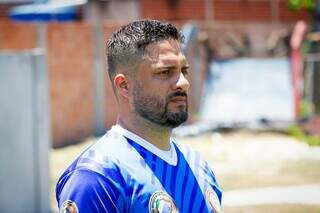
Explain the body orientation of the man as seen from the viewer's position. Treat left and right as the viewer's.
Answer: facing the viewer and to the right of the viewer

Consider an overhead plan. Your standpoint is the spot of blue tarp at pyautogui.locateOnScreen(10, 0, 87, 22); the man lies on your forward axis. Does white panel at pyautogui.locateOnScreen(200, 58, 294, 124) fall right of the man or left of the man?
left

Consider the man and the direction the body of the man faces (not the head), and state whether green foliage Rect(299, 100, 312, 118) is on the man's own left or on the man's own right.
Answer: on the man's own left

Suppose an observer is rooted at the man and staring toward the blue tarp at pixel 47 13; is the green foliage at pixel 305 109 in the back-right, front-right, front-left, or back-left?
front-right

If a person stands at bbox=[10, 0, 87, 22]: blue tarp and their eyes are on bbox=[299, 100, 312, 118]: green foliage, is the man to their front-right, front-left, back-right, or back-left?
front-right

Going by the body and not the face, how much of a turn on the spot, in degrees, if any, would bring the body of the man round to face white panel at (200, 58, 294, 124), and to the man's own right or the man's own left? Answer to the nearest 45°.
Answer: approximately 135° to the man's own left

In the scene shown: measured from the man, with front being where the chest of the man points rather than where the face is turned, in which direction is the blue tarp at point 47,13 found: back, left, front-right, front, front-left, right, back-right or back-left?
back-left
